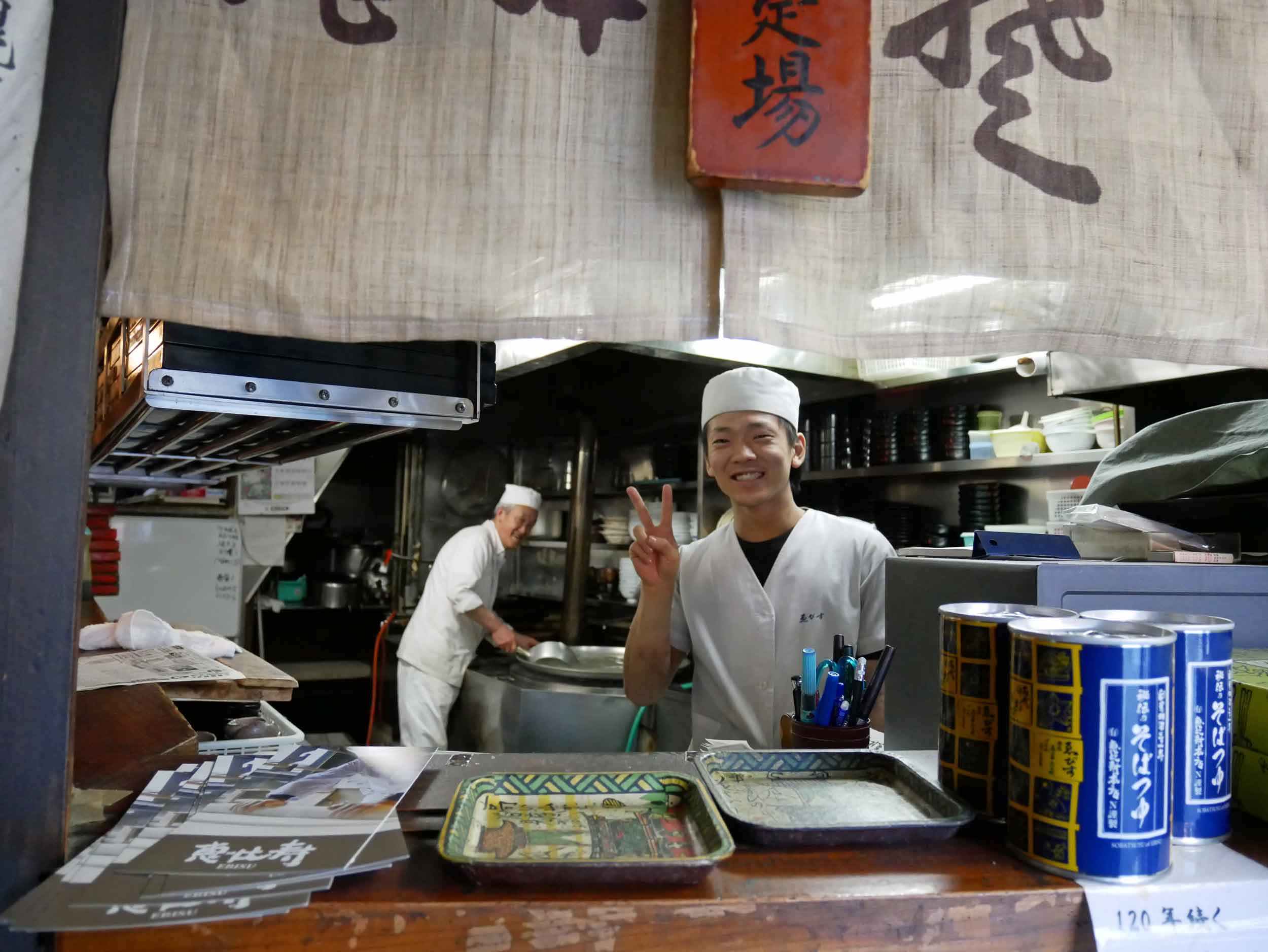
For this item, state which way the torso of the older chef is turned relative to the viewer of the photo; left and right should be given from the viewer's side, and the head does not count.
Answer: facing to the right of the viewer

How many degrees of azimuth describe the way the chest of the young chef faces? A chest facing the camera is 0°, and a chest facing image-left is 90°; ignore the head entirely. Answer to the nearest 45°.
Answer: approximately 0°

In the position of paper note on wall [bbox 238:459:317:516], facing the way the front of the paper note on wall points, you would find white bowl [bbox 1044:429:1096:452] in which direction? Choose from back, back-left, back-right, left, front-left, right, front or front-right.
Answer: front-left

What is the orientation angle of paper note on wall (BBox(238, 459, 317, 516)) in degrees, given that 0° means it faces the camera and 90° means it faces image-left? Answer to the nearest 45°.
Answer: approximately 0°

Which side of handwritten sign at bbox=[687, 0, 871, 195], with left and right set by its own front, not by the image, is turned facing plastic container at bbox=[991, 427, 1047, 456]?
back

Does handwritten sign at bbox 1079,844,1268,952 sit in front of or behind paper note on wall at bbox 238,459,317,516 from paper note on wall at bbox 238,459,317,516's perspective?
in front

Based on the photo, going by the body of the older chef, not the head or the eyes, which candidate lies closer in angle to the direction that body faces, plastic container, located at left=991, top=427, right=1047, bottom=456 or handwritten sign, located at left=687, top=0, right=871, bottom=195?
the plastic container

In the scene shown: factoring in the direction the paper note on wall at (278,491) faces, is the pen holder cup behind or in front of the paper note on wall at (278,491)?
in front

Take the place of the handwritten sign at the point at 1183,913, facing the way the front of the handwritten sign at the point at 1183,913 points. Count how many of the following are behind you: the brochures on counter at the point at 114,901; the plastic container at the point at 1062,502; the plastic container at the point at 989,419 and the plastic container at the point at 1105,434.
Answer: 3

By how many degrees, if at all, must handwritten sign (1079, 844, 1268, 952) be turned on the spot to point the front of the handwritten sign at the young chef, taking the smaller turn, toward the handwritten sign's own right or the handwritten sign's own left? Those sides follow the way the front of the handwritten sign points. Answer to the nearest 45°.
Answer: approximately 135° to the handwritten sign's own right

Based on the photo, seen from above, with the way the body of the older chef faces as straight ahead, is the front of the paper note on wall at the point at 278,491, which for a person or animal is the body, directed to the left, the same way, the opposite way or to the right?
to the right
